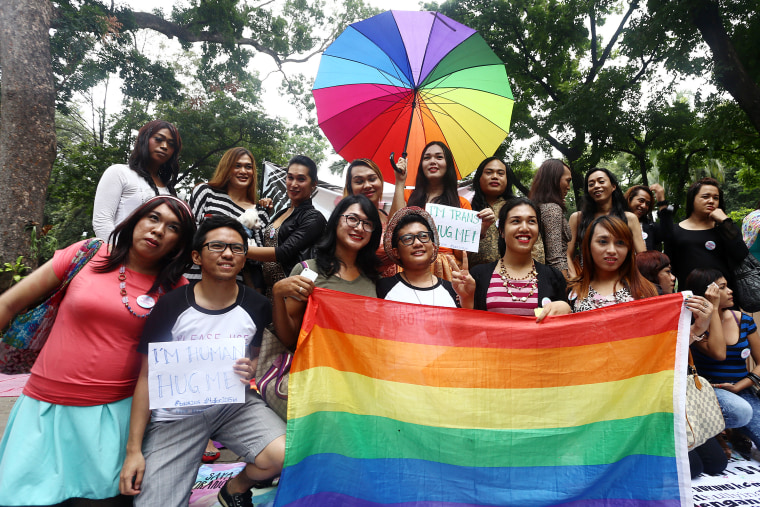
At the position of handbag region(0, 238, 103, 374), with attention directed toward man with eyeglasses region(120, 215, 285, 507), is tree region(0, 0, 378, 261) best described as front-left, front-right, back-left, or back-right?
back-left

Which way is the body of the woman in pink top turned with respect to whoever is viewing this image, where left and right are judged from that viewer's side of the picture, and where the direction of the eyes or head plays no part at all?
facing the viewer and to the right of the viewer

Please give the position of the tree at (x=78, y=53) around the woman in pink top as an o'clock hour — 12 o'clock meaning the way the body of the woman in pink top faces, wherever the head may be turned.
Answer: The tree is roughly at 7 o'clock from the woman in pink top.
